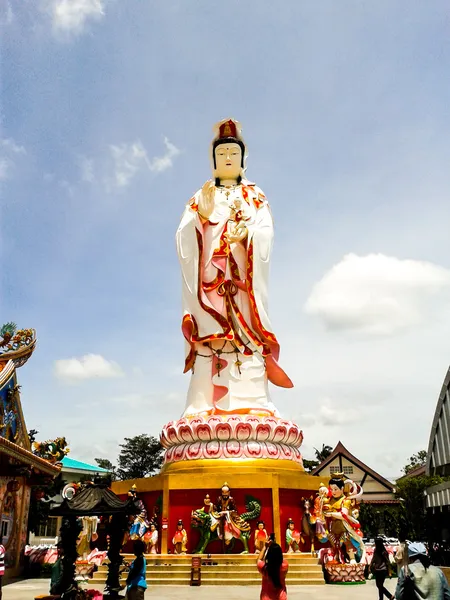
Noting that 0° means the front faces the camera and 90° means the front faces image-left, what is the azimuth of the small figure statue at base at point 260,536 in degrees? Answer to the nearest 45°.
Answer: approximately 0°

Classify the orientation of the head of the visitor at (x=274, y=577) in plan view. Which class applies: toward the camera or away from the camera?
away from the camera

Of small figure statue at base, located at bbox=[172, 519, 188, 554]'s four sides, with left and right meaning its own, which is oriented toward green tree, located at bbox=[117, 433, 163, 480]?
back

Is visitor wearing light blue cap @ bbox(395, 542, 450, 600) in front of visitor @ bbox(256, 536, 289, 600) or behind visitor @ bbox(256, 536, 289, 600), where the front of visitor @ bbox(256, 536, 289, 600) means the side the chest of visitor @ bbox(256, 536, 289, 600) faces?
behind

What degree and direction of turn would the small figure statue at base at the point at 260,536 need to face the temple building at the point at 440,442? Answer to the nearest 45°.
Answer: approximately 135° to its left

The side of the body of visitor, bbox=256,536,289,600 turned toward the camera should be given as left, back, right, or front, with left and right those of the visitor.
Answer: back

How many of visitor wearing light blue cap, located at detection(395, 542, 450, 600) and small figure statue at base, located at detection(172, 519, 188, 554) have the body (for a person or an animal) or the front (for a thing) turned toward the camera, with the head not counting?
1

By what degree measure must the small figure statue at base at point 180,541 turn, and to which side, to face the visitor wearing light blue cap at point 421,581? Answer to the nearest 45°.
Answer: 0° — it already faces them

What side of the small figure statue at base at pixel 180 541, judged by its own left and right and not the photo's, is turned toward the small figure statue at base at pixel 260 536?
left

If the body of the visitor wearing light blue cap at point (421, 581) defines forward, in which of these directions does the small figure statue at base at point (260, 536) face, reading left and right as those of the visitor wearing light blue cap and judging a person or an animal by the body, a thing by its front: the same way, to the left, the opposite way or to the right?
the opposite way

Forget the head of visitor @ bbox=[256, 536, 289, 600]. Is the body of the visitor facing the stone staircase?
yes

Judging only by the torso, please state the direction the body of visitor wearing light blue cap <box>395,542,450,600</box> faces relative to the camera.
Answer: away from the camera

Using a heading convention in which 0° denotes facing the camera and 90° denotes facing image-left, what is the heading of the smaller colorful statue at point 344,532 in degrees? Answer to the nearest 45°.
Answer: approximately 45°

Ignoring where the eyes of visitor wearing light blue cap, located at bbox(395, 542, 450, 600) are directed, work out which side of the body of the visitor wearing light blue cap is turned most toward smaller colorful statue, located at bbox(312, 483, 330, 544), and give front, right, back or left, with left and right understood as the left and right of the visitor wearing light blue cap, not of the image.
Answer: front
